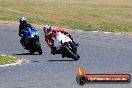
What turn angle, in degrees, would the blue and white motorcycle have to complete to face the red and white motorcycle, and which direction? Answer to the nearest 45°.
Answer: approximately 45° to its left

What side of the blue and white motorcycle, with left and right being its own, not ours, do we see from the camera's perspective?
front
